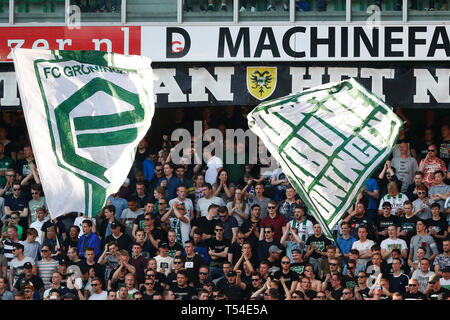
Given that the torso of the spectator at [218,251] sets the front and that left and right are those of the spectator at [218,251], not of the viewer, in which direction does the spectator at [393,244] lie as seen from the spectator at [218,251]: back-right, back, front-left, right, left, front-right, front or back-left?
left

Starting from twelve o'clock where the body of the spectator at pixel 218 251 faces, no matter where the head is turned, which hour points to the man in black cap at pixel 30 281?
The man in black cap is roughly at 3 o'clock from the spectator.

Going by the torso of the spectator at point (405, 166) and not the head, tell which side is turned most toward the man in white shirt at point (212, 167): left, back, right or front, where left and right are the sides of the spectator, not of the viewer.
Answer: right

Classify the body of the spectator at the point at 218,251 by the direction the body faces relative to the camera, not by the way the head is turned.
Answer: toward the camera

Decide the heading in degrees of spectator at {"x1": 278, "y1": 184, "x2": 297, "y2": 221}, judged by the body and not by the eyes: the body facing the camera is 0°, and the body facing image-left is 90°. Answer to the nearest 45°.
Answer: approximately 45°

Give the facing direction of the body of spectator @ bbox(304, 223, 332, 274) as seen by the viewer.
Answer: toward the camera

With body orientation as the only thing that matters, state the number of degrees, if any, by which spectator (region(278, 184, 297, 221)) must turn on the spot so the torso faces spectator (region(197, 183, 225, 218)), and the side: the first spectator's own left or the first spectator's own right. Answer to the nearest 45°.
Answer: approximately 45° to the first spectator's own right

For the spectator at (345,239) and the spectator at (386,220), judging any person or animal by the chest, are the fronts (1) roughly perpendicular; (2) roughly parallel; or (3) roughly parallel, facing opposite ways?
roughly parallel

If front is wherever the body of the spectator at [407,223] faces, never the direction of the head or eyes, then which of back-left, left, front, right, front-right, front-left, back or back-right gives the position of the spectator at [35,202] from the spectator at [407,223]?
right

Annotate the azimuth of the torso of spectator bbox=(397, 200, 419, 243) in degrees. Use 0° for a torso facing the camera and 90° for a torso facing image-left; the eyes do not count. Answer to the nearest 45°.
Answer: approximately 0°

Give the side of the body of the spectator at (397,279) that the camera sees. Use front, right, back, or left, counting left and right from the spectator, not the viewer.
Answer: front

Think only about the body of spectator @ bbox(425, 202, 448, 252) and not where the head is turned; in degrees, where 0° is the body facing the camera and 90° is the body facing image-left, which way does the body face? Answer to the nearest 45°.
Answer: approximately 45°
